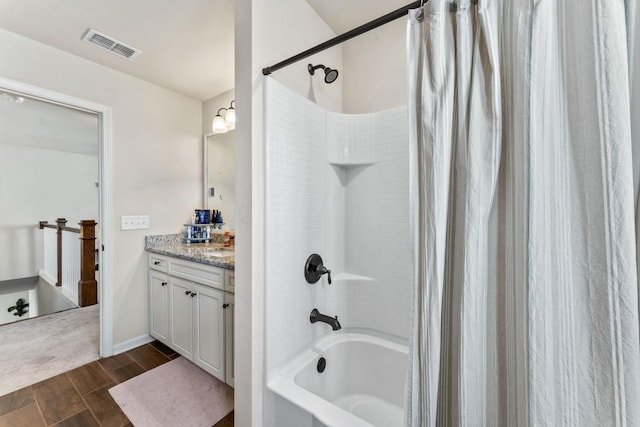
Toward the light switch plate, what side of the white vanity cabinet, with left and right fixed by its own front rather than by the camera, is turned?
right

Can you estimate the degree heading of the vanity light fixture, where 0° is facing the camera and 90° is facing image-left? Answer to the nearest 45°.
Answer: approximately 45°

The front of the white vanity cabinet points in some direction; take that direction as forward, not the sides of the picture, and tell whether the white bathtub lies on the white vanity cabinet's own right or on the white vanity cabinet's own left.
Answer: on the white vanity cabinet's own left

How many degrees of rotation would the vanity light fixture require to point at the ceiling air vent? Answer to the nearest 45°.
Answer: approximately 45° to its right

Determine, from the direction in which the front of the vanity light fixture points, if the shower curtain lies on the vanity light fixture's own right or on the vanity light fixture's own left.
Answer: on the vanity light fixture's own left

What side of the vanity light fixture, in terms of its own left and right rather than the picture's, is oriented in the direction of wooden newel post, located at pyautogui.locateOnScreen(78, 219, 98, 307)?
right

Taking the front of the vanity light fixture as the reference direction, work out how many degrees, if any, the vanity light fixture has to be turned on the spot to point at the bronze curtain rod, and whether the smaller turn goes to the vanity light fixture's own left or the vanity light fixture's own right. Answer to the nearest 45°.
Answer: approximately 45° to the vanity light fixture's own left

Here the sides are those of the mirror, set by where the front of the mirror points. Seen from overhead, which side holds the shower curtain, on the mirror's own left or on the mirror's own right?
on the mirror's own left

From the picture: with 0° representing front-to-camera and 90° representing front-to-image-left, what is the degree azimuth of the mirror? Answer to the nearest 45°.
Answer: approximately 45°
